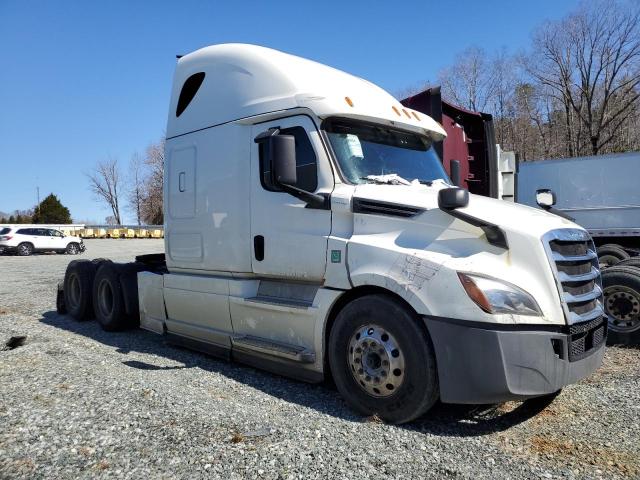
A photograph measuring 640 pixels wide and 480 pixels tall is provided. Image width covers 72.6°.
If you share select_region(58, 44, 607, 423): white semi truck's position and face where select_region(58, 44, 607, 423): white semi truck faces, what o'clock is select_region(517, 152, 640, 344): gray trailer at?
The gray trailer is roughly at 9 o'clock from the white semi truck.

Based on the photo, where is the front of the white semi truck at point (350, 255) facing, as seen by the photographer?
facing the viewer and to the right of the viewer

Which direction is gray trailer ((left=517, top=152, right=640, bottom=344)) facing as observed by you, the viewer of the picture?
facing away from the viewer and to the left of the viewer

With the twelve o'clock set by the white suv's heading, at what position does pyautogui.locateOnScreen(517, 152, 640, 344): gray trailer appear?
The gray trailer is roughly at 2 o'clock from the white suv.

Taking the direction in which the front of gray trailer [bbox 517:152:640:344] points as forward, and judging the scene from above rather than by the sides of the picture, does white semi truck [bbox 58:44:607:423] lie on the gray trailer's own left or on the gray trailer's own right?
on the gray trailer's own left

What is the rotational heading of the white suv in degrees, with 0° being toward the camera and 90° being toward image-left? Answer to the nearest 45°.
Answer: approximately 270°

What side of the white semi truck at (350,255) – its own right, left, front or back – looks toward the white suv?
back

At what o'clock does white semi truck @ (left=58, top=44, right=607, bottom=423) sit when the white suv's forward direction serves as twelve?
The white semi truck is roughly at 3 o'clock from the white suv.
